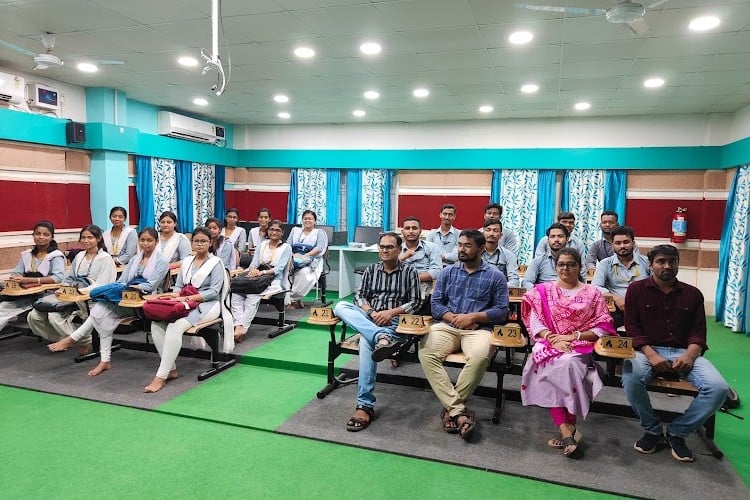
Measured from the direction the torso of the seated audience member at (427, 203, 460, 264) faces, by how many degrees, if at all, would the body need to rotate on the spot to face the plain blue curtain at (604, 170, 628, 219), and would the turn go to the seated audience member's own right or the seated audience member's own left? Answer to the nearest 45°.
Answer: approximately 135° to the seated audience member's own left

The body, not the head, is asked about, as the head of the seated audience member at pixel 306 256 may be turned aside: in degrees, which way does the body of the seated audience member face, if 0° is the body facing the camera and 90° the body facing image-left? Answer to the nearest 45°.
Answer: approximately 45°

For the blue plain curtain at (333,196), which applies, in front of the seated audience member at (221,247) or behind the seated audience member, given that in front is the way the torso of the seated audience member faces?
behind

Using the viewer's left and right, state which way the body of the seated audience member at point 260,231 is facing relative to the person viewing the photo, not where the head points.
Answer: facing the viewer and to the left of the viewer

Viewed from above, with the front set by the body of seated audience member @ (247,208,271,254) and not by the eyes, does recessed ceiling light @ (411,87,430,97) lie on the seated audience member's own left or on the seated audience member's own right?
on the seated audience member's own left

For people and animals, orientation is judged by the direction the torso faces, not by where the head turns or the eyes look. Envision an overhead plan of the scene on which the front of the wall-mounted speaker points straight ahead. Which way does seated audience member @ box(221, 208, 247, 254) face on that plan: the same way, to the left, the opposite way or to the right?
to the right

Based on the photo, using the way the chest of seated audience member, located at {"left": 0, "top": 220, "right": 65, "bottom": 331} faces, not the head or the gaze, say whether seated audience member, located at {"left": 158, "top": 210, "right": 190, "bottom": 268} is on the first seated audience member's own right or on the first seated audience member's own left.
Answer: on the first seated audience member's own left

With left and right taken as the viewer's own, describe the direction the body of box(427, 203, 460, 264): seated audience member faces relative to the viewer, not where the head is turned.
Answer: facing the viewer

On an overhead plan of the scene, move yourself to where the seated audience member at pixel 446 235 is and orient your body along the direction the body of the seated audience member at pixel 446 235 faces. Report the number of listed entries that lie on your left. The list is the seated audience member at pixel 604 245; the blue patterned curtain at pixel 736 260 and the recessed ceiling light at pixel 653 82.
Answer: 3

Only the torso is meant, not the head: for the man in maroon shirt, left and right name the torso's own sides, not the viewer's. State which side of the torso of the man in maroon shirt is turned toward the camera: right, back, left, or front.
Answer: front

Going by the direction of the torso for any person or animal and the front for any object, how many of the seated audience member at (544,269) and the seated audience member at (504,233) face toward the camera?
2

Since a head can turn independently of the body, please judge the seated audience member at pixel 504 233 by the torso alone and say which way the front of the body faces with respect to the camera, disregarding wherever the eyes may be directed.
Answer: toward the camera

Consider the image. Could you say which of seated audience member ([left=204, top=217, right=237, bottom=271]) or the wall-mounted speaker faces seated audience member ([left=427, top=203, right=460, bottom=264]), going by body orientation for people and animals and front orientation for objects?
the wall-mounted speaker

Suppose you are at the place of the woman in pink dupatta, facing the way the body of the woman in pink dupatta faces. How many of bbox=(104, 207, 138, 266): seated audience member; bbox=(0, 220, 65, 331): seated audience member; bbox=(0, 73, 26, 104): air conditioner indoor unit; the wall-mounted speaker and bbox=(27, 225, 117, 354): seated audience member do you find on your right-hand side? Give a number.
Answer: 5
